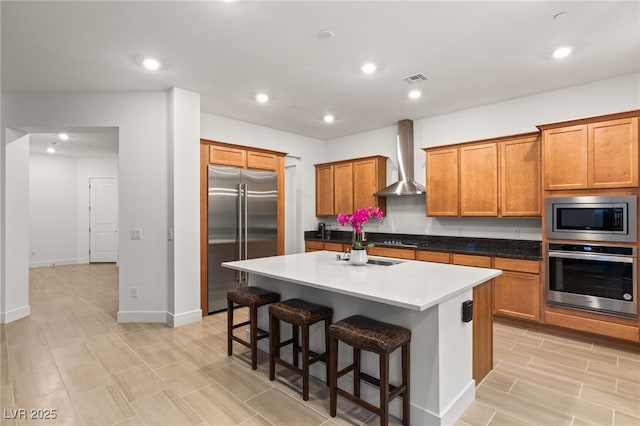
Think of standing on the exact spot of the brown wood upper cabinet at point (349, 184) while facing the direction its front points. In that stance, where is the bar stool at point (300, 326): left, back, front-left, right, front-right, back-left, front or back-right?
front-left

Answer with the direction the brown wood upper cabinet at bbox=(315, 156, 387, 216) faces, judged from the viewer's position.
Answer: facing the viewer and to the left of the viewer

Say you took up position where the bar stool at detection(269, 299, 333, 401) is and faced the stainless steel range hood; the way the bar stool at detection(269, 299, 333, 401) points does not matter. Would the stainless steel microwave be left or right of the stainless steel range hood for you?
right

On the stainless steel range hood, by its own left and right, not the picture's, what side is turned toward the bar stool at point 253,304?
front

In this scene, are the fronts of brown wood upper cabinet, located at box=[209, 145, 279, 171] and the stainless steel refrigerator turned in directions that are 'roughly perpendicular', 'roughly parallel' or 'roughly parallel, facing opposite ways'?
roughly parallel

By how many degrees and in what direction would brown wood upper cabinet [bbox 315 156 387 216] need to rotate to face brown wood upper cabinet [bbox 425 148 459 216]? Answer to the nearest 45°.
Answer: approximately 90° to its left

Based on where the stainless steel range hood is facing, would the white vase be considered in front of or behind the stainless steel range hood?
in front

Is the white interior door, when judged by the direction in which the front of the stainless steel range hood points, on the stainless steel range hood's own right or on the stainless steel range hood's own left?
on the stainless steel range hood's own right

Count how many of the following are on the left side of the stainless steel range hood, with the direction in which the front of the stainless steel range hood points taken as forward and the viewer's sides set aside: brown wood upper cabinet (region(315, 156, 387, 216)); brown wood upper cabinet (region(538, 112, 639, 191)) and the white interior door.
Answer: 1

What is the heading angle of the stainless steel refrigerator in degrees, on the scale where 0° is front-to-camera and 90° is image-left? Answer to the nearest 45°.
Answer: approximately 315°

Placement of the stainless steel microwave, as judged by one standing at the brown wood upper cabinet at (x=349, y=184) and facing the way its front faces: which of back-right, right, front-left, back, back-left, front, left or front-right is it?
left

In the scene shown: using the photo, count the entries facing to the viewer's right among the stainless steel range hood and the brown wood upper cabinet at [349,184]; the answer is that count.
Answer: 0

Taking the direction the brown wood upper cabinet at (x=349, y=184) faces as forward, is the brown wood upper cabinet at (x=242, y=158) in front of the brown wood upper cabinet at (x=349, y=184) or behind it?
in front
